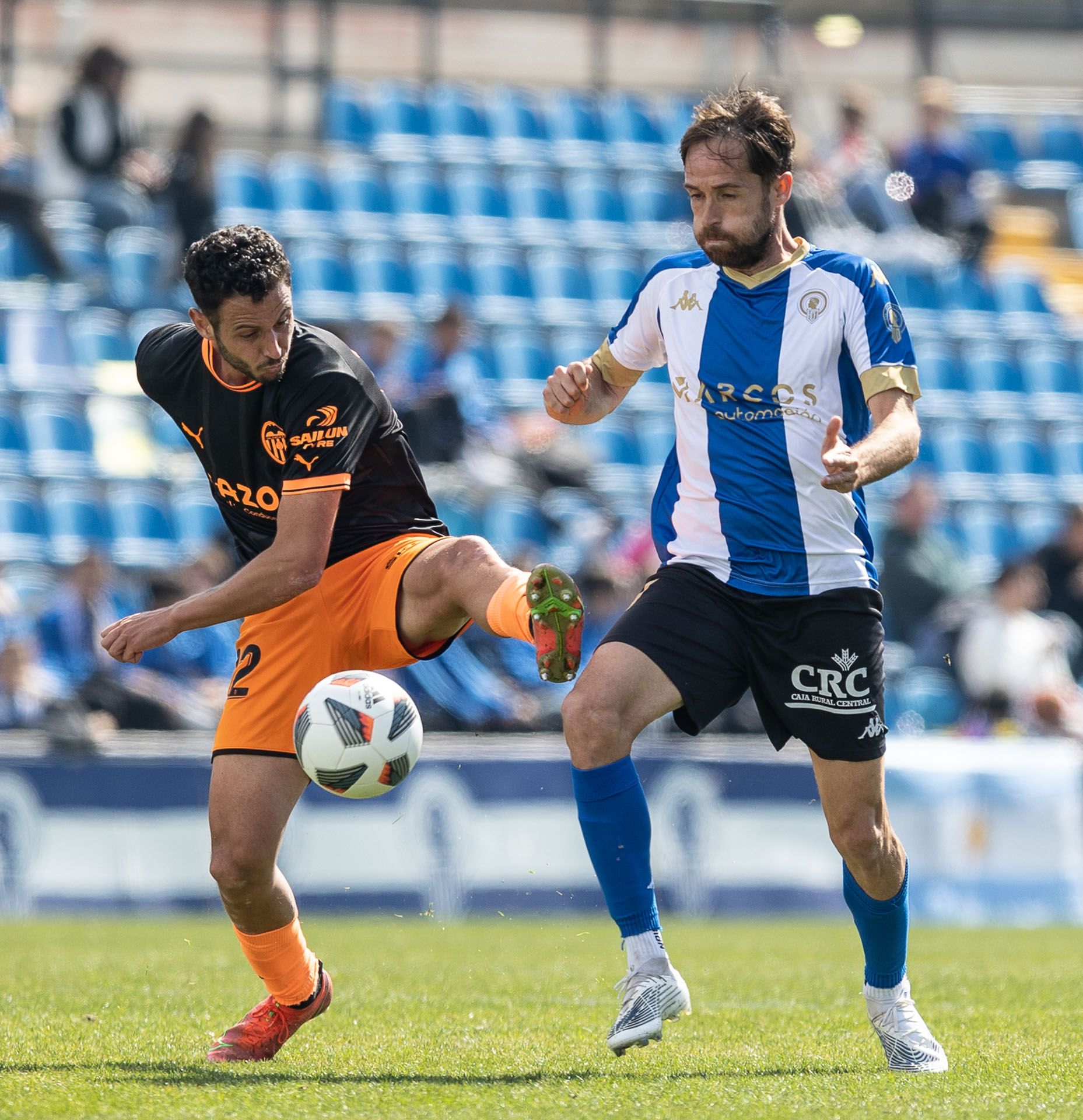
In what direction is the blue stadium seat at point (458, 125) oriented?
toward the camera

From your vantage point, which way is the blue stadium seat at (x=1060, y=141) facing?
toward the camera

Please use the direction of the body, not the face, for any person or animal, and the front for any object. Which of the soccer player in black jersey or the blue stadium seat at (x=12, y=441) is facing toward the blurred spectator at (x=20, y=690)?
the blue stadium seat

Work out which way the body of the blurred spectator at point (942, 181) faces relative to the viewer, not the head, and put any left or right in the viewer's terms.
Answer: facing the viewer and to the right of the viewer

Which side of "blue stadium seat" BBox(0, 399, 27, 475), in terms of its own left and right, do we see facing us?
front

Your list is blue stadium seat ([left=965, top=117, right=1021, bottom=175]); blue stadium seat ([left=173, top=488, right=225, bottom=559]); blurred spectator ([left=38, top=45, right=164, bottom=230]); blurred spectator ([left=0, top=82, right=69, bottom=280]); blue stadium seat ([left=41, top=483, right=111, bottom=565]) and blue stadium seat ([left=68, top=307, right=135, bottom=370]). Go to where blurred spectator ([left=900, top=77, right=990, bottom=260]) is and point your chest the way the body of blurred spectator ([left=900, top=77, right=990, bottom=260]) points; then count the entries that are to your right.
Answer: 5

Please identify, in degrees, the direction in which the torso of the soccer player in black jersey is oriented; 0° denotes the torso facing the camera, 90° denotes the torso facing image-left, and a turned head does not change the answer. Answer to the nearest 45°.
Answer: approximately 45°

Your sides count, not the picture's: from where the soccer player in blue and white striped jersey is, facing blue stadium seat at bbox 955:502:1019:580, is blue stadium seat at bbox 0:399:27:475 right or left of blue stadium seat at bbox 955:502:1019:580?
left

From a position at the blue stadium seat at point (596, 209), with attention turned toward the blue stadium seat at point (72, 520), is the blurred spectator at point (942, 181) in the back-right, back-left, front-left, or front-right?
back-left

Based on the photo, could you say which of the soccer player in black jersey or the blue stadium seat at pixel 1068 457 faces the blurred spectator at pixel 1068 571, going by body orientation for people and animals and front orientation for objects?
the blue stadium seat

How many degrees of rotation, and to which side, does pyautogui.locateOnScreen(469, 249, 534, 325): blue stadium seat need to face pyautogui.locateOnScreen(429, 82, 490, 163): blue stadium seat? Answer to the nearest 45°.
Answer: approximately 180°

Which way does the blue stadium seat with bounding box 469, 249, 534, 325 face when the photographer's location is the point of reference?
facing the viewer

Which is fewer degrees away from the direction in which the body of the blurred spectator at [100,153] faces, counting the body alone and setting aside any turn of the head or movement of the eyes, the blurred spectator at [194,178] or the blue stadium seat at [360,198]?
the blurred spectator

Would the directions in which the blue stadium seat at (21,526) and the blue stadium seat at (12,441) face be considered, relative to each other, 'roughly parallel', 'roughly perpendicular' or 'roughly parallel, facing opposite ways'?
roughly parallel

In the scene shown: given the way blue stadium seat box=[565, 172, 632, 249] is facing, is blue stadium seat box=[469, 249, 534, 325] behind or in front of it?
in front

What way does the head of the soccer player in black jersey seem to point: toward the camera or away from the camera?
toward the camera

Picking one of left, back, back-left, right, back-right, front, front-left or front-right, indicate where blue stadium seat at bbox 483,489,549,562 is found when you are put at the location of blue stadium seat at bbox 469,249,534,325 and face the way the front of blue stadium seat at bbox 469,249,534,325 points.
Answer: front

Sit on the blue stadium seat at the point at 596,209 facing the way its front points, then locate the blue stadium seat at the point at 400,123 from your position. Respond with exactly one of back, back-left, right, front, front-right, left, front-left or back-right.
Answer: right

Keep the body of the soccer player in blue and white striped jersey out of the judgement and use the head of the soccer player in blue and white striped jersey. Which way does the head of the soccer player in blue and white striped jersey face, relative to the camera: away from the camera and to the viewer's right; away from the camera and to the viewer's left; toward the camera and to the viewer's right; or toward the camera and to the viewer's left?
toward the camera and to the viewer's left
